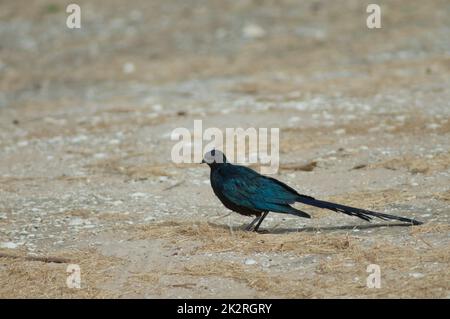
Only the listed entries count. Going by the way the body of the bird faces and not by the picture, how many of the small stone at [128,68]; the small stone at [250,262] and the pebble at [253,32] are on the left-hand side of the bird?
1

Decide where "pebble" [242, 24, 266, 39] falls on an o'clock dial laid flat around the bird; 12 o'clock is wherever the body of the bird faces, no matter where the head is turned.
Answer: The pebble is roughly at 3 o'clock from the bird.

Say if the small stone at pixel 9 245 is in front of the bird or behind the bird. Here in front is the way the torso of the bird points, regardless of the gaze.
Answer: in front

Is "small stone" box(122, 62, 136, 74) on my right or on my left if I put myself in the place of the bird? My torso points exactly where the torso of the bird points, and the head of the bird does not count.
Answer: on my right

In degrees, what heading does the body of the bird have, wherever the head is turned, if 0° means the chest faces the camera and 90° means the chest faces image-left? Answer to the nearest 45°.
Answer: approximately 90°

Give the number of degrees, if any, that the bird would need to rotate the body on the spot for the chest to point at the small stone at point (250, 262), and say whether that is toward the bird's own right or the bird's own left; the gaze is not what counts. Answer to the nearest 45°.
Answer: approximately 90° to the bird's own left

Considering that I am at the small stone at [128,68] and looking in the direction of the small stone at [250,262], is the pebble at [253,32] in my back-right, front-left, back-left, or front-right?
back-left
